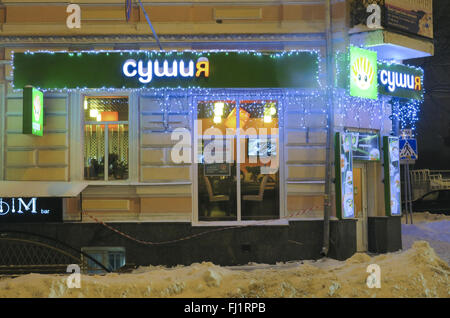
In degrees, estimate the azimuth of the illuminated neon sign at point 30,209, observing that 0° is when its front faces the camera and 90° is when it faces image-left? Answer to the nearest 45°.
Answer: approximately 0°

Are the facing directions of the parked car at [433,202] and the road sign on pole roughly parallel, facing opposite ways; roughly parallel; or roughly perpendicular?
roughly perpendicular

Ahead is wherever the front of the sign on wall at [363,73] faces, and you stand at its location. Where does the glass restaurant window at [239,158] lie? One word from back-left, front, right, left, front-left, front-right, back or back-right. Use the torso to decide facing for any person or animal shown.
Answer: back-right

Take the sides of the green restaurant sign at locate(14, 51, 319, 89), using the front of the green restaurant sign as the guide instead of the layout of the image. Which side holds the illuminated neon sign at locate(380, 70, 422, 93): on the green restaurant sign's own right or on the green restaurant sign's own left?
on the green restaurant sign's own left

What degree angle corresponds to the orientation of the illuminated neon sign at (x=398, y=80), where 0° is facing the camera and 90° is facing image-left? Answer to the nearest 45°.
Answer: approximately 315°

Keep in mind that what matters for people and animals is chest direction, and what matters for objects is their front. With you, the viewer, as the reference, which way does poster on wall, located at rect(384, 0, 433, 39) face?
facing the viewer and to the right of the viewer
